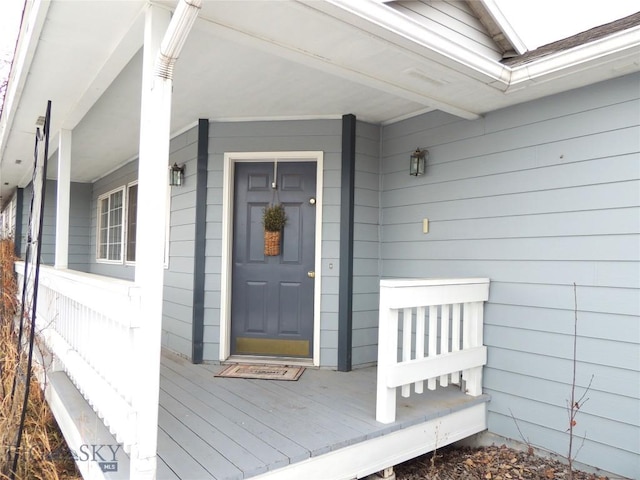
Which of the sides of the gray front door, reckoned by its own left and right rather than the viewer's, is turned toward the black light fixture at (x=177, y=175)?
right

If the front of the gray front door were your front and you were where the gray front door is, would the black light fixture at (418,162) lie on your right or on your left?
on your left

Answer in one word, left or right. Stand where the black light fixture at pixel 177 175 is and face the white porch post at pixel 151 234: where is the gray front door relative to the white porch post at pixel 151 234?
left

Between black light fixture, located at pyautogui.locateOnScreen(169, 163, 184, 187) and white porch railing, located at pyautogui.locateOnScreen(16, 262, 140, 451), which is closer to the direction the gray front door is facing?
the white porch railing

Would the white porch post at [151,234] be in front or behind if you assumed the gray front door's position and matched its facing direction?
in front

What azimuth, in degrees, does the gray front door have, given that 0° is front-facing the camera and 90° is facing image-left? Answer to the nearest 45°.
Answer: approximately 0°
